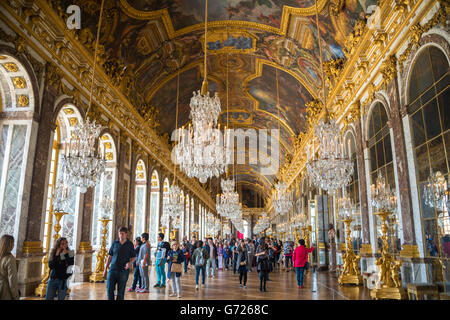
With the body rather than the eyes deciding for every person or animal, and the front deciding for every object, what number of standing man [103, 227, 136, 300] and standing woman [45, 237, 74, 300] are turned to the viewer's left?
0

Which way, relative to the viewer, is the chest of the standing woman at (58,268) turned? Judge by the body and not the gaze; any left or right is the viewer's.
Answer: facing the viewer and to the right of the viewer

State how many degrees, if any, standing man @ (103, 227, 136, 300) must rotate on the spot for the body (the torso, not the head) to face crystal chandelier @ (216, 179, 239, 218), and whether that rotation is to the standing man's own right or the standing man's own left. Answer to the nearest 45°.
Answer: approximately 135° to the standing man's own left

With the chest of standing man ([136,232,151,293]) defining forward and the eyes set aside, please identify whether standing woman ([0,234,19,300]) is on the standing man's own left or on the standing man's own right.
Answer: on the standing man's own left

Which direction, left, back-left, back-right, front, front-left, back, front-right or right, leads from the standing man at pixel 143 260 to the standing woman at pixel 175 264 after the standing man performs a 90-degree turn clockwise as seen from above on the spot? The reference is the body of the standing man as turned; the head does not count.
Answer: back-right

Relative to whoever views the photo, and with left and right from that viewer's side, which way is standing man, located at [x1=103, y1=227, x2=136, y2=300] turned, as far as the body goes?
facing the viewer

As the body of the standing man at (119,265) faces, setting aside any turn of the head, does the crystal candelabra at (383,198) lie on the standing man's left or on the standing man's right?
on the standing man's left

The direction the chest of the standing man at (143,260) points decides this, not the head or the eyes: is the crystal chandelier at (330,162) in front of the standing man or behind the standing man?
behind

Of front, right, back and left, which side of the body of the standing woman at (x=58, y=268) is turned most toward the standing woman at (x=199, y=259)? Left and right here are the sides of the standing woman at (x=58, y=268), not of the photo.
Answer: left
